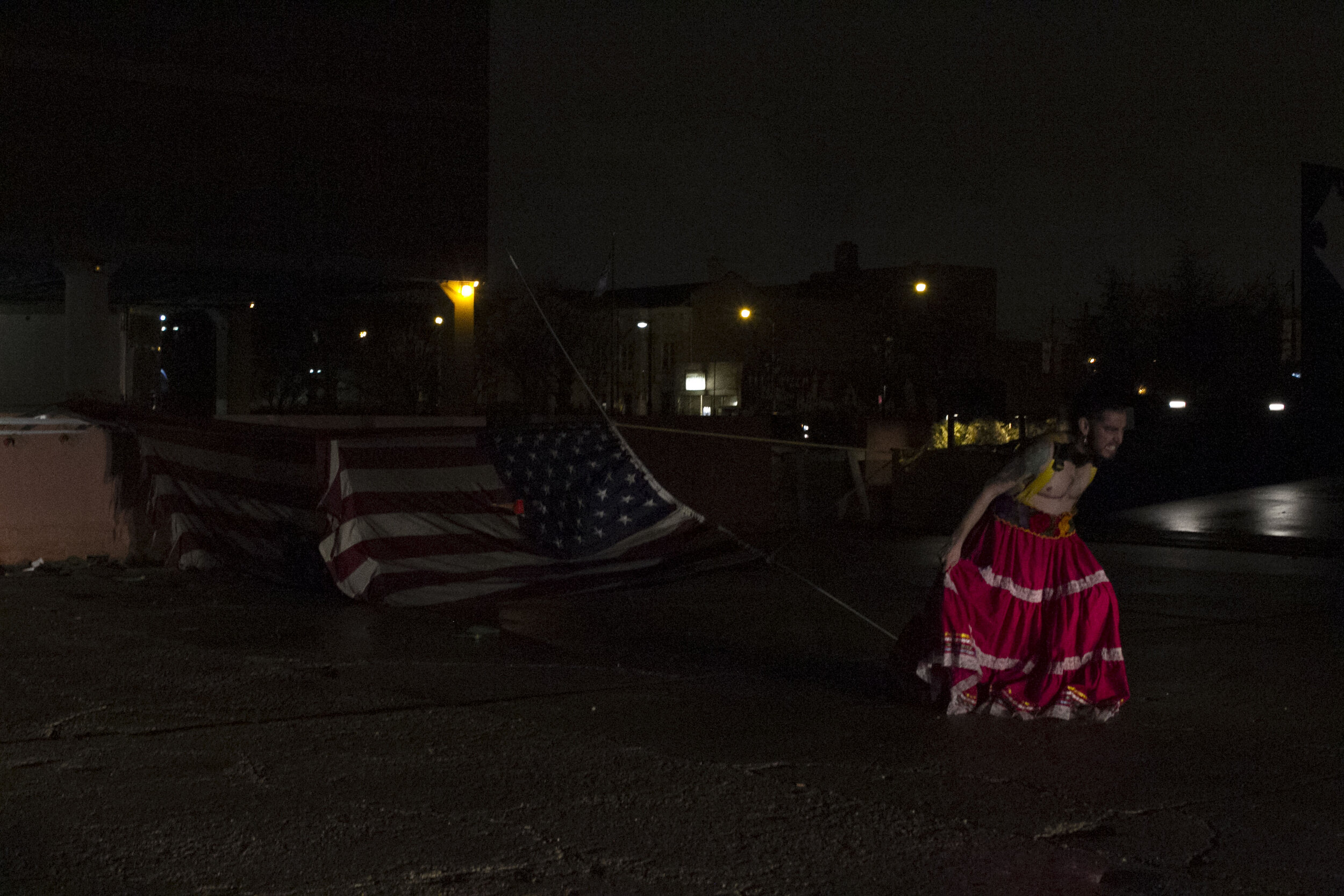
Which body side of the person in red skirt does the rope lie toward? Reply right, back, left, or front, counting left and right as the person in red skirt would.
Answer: back

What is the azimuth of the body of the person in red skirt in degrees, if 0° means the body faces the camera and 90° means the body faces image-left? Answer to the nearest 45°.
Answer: approximately 315°

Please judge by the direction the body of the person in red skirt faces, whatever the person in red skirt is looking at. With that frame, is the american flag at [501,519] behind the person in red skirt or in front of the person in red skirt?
behind
